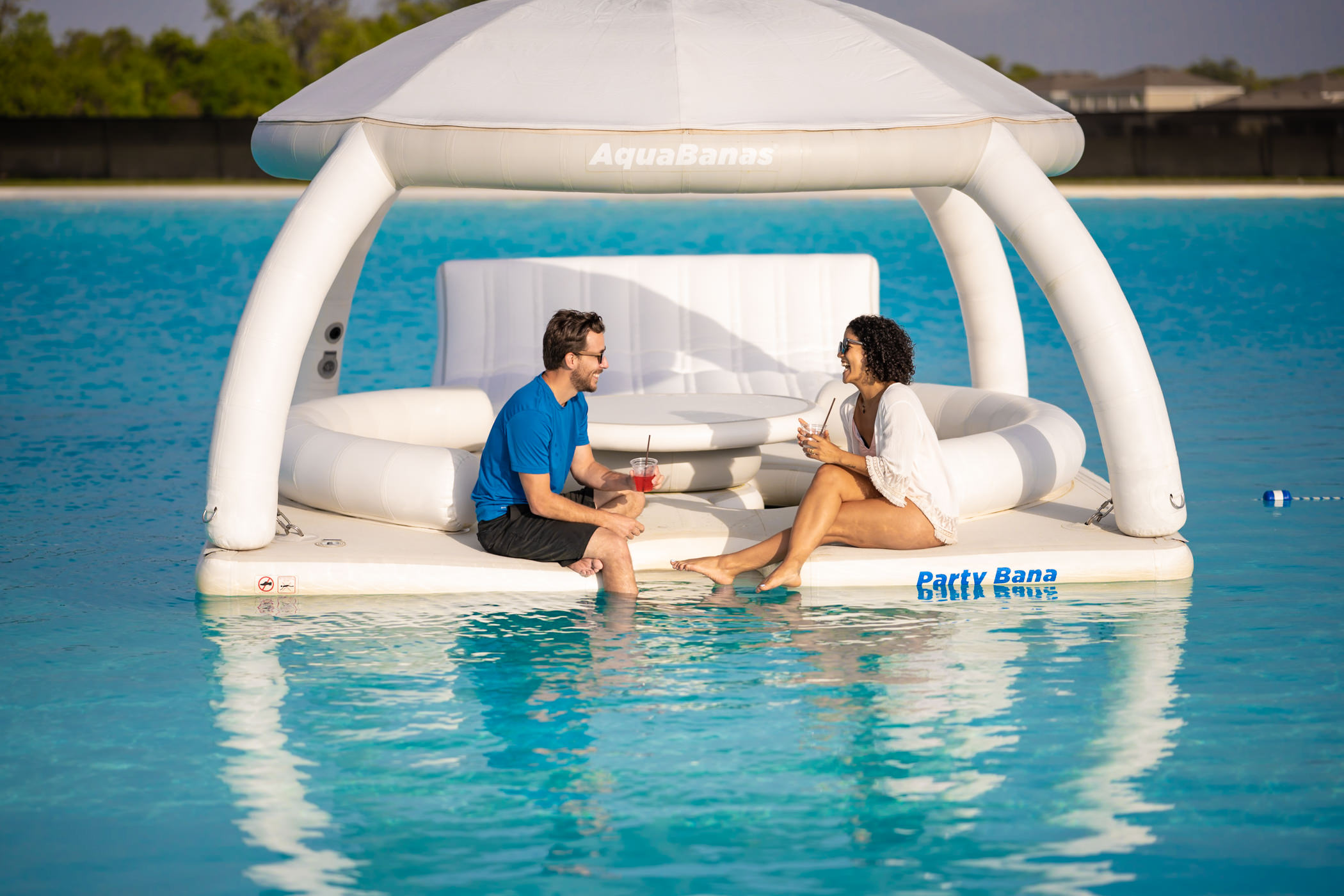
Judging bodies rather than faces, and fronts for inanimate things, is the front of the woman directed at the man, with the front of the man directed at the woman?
yes

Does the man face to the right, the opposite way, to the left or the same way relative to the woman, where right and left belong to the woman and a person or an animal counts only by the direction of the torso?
the opposite way

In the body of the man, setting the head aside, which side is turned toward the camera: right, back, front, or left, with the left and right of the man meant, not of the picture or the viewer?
right

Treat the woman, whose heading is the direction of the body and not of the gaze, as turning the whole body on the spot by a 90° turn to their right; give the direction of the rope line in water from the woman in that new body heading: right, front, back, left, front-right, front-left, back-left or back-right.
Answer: front-right

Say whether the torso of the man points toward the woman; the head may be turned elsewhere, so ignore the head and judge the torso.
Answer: yes

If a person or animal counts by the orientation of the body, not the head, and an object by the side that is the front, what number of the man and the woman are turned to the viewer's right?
1

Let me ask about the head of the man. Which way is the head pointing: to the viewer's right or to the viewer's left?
to the viewer's right

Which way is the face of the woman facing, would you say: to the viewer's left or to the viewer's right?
to the viewer's left

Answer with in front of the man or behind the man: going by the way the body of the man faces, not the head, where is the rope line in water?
in front

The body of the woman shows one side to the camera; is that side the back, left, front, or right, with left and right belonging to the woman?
left
